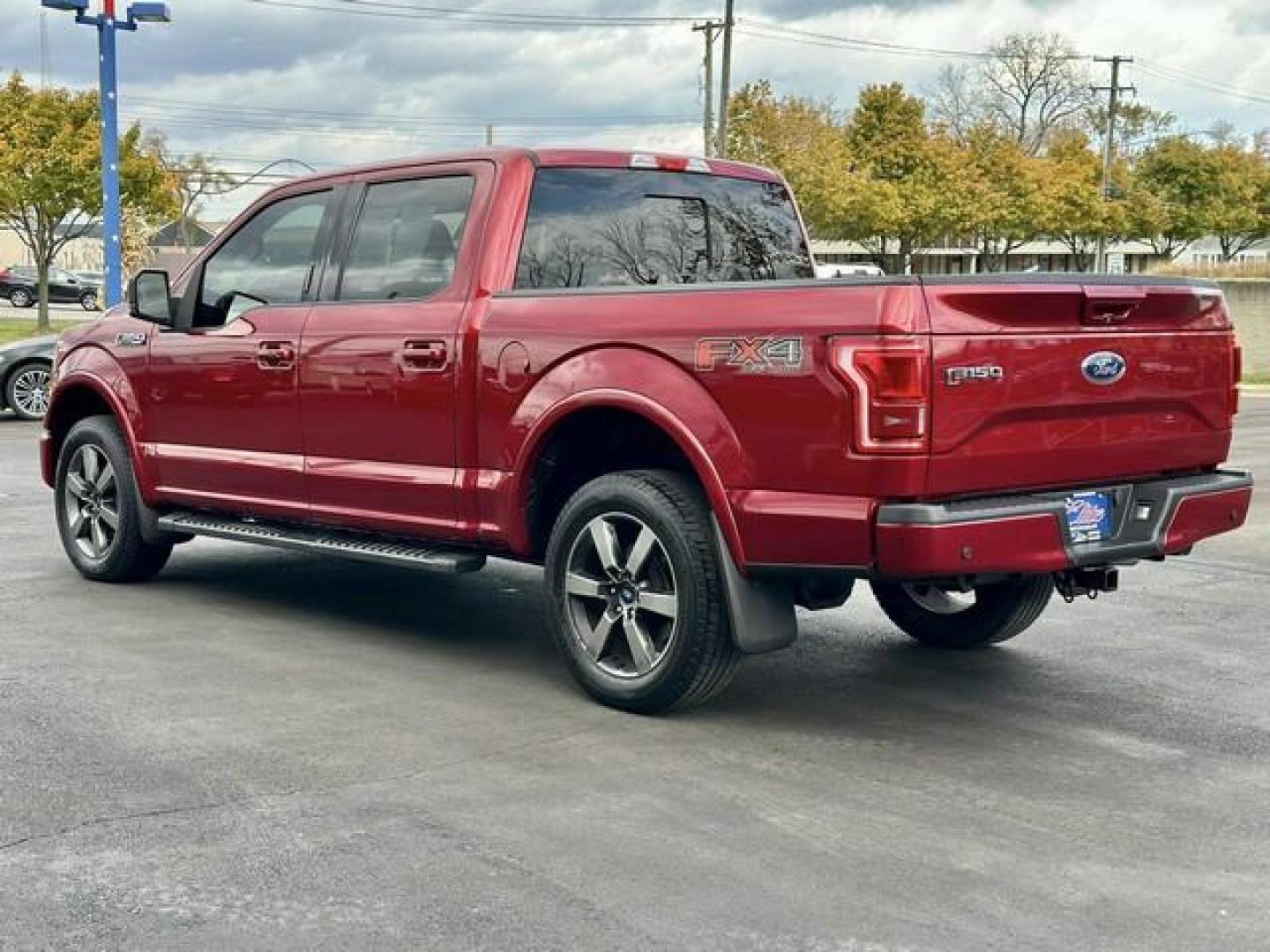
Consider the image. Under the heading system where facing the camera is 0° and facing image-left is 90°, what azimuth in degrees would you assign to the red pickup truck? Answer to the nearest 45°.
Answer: approximately 135°
